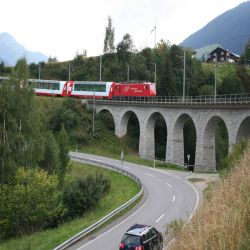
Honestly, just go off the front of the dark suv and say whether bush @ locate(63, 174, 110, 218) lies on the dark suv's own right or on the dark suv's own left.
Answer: on the dark suv's own left

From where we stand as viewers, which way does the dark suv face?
facing away from the viewer and to the right of the viewer

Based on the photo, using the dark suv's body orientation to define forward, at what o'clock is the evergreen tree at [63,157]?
The evergreen tree is roughly at 10 o'clock from the dark suv.

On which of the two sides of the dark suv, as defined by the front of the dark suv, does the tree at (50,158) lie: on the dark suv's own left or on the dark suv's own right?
on the dark suv's own left

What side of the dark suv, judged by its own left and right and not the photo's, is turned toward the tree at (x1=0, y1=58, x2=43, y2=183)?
left
